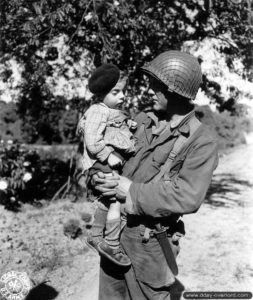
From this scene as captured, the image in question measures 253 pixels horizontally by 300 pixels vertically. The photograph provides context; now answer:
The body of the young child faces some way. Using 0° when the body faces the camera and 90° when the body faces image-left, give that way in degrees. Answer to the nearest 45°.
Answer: approximately 315°

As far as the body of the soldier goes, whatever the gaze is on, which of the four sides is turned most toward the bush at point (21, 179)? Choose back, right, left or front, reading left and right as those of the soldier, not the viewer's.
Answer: right

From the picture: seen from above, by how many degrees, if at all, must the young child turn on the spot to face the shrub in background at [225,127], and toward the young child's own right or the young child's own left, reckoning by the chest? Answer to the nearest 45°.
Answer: approximately 135° to the young child's own left

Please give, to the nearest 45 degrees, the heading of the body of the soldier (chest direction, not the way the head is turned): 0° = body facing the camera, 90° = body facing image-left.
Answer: approximately 45°

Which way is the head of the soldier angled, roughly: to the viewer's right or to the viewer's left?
to the viewer's left

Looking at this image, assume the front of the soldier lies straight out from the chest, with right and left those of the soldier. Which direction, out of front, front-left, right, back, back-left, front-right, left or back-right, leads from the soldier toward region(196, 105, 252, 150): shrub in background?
back-right
